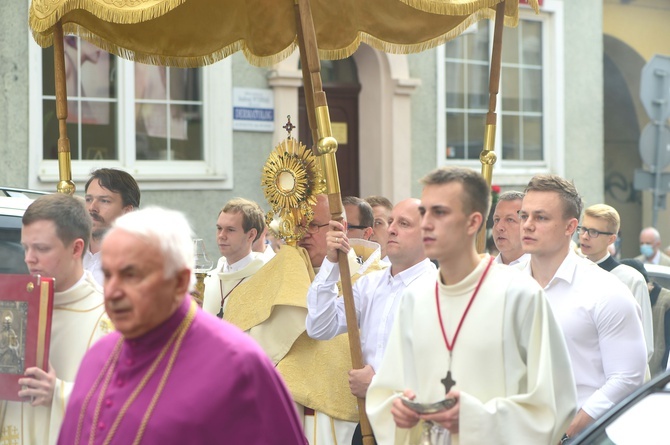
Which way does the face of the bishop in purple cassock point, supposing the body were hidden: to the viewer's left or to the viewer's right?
to the viewer's left

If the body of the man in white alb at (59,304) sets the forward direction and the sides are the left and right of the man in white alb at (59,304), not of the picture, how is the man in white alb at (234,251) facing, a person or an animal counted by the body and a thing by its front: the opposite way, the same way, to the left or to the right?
the same way

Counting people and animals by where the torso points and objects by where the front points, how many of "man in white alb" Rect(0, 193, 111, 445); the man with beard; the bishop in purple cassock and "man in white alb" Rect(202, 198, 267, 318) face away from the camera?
0

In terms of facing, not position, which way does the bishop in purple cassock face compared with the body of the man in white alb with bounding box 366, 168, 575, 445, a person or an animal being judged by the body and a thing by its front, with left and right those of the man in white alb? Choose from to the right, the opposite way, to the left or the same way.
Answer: the same way

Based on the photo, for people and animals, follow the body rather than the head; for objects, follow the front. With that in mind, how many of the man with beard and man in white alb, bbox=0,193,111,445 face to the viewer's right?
0

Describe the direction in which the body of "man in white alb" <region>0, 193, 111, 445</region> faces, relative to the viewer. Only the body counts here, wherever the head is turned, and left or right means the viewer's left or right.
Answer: facing the viewer and to the left of the viewer

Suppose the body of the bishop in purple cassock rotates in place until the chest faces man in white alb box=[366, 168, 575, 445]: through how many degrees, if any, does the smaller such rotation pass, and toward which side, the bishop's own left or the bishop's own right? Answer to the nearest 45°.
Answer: approximately 180°

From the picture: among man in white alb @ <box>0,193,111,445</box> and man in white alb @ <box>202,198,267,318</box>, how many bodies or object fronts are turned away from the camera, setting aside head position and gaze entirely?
0

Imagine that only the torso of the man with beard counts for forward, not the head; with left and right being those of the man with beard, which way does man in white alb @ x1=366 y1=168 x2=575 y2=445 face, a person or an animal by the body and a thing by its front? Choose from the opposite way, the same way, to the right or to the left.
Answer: the same way

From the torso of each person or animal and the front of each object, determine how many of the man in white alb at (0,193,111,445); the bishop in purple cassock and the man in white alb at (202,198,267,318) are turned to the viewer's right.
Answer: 0

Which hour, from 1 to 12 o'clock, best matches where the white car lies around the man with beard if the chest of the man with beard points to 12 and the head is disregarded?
The white car is roughly at 2 o'clock from the man with beard.

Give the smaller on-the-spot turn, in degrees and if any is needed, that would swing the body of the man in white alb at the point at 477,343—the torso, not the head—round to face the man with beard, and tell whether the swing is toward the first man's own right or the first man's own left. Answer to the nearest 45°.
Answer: approximately 90° to the first man's own right

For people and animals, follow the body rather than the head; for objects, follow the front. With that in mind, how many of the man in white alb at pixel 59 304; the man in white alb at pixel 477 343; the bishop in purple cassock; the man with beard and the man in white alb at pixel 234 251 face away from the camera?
0
